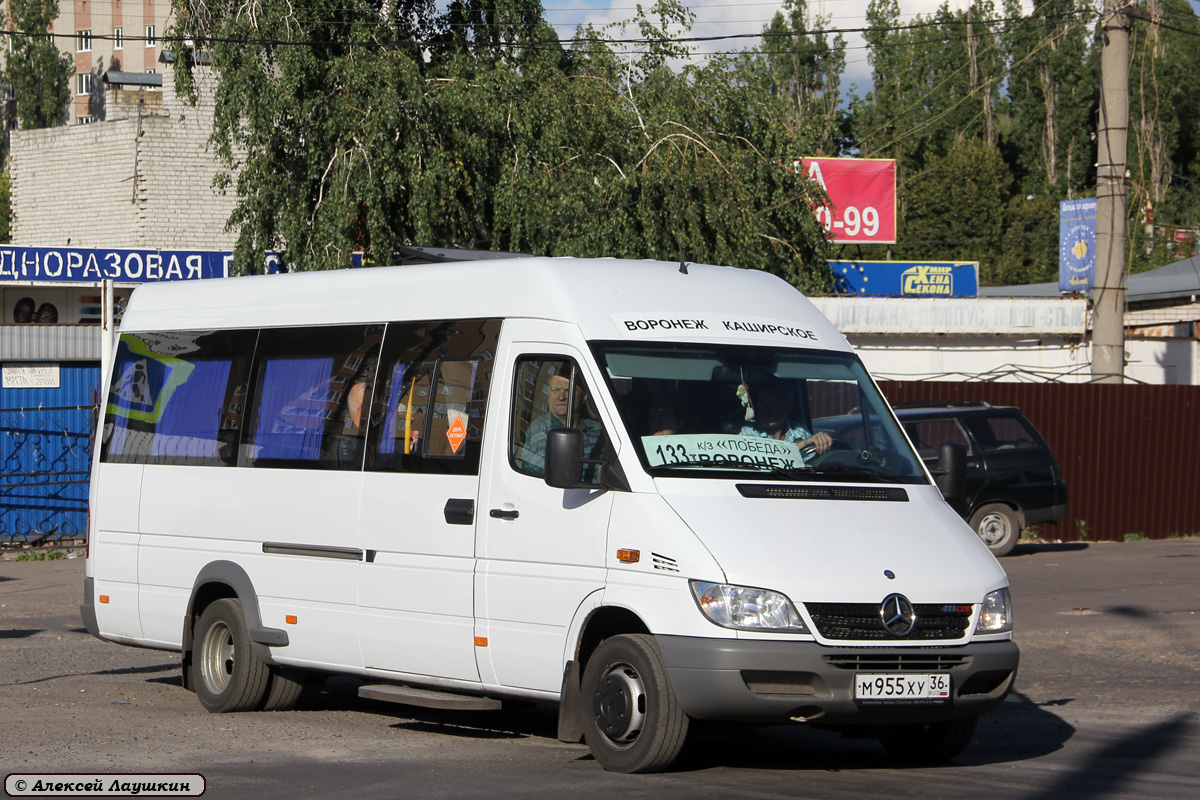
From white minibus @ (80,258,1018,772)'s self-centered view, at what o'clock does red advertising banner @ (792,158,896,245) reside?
The red advertising banner is roughly at 8 o'clock from the white minibus.

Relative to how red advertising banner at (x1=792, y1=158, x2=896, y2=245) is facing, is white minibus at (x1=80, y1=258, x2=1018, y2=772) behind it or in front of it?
in front

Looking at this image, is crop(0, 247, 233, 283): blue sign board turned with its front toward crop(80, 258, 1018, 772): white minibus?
yes

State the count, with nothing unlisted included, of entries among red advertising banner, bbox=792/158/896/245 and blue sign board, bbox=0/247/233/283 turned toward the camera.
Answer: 2

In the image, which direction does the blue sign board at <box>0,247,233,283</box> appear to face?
toward the camera

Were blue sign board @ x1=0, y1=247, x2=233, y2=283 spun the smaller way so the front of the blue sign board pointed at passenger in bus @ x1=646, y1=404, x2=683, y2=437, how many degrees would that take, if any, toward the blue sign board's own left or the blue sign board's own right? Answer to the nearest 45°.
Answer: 0° — it already faces them

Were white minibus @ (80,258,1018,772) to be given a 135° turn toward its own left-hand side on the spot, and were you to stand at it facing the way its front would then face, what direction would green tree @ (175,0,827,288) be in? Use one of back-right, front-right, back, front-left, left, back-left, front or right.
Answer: front

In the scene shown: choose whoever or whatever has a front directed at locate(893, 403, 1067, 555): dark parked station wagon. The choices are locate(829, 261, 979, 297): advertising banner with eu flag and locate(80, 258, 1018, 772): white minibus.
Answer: the advertising banner with eu flag

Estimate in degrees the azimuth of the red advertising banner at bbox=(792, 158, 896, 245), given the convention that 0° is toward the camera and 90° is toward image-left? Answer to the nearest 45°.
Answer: approximately 0°

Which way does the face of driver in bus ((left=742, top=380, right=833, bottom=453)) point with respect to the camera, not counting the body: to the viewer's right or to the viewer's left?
to the viewer's right

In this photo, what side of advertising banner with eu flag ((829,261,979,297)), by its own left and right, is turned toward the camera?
front

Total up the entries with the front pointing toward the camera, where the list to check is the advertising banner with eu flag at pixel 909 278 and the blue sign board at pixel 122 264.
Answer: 2

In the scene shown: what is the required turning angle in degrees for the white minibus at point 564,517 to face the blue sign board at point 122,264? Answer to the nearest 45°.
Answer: approximately 135° to its left

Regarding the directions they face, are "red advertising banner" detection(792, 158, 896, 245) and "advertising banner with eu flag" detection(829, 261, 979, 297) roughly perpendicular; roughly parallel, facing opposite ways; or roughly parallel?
roughly parallel
